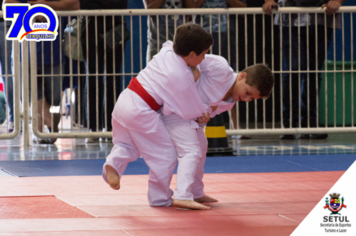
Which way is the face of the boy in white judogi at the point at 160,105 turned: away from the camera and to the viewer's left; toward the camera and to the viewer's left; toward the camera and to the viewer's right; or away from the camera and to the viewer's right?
away from the camera and to the viewer's right

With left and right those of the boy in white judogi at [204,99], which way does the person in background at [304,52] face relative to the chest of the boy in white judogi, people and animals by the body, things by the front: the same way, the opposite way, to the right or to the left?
to the right

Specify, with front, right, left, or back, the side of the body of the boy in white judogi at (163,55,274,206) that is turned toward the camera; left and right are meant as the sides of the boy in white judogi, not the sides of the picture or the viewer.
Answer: right

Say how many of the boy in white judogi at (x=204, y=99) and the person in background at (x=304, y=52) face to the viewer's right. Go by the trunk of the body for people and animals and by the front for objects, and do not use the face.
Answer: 1

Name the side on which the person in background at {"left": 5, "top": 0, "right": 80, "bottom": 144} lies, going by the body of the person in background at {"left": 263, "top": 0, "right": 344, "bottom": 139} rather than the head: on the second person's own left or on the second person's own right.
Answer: on the second person's own right

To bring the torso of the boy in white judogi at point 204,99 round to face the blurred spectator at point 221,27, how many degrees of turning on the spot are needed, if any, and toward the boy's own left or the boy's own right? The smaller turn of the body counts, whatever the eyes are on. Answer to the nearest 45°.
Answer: approximately 90° to the boy's own left

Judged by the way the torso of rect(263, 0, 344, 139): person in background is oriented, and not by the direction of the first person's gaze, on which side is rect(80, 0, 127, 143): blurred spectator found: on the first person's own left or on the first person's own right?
on the first person's own right

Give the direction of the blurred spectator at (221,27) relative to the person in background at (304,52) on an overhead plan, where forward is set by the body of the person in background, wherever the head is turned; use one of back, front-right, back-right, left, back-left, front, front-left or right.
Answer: right

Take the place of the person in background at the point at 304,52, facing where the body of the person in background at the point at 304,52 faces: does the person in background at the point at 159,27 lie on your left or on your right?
on your right

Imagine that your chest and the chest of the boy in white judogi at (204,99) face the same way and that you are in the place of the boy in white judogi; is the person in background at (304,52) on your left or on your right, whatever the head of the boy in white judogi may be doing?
on your left
